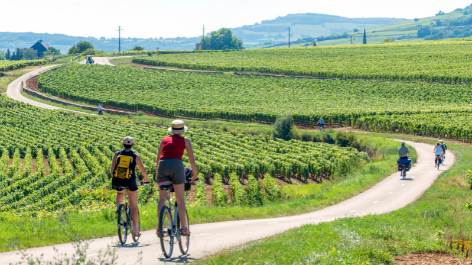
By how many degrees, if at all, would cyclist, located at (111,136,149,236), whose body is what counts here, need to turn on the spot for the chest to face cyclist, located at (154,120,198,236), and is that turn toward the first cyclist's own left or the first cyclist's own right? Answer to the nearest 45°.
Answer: approximately 90° to the first cyclist's own right

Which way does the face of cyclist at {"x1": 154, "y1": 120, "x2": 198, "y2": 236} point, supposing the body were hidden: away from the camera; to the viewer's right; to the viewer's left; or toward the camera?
away from the camera

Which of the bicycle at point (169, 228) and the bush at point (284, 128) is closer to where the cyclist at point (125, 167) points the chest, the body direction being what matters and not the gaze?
the bush

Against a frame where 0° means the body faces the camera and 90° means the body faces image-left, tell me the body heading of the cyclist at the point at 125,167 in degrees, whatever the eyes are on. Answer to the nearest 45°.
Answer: approximately 225°

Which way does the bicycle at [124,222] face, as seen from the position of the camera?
facing away from the viewer and to the right of the viewer

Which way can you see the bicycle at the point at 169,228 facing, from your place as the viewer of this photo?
facing away from the viewer and to the right of the viewer

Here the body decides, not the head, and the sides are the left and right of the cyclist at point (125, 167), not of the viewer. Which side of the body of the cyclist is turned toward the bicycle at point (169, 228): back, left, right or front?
right

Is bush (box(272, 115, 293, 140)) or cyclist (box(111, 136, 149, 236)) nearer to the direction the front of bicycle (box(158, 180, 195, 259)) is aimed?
the bush
